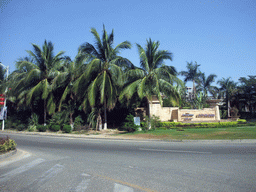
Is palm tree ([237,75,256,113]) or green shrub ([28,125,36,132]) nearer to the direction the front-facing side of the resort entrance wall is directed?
the green shrub

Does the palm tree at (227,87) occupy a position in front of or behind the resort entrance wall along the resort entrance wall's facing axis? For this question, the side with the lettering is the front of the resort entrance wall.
behind

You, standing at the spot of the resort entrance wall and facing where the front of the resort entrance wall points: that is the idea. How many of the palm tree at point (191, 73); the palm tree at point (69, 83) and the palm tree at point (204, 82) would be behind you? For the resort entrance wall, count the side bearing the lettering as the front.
2

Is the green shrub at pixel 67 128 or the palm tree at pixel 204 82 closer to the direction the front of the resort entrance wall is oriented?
the green shrub

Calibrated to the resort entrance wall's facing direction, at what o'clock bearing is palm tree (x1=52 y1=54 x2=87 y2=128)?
The palm tree is roughly at 2 o'clock from the resort entrance wall.

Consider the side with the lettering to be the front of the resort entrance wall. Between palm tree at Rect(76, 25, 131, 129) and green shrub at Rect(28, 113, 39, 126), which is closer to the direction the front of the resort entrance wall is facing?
the palm tree

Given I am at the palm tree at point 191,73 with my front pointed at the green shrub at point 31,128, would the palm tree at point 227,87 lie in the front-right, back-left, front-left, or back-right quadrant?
back-left

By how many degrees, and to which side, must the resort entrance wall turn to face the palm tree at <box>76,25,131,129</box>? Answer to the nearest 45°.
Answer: approximately 45° to its right

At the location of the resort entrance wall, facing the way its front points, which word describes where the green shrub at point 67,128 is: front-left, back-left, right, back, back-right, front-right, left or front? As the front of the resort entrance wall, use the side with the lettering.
front-right

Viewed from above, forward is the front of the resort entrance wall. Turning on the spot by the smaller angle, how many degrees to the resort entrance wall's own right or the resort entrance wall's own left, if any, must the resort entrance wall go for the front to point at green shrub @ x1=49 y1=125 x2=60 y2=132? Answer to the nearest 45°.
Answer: approximately 45° to the resort entrance wall's own right

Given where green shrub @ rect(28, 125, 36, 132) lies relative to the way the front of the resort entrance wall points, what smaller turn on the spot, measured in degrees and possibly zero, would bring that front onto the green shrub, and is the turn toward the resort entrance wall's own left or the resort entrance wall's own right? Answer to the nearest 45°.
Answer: approximately 90° to the resort entrance wall's own right

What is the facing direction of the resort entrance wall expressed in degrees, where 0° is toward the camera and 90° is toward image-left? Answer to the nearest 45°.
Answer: approximately 0°

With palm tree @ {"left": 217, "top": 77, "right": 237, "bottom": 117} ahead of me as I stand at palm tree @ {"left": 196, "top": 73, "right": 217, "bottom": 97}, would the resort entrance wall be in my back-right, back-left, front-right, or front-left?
back-right

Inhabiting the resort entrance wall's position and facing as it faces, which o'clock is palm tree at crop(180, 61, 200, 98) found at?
The palm tree is roughly at 6 o'clock from the resort entrance wall.
